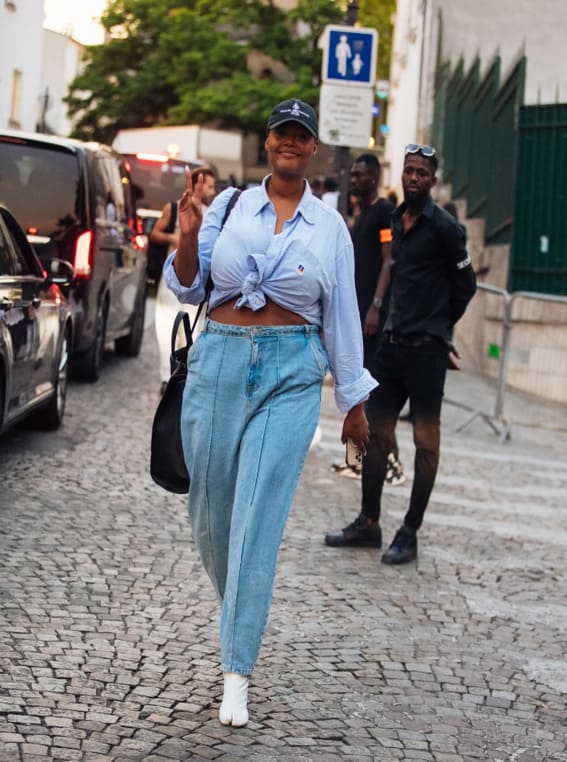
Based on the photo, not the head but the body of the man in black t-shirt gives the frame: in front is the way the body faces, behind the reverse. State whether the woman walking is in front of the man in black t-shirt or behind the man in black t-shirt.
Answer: in front

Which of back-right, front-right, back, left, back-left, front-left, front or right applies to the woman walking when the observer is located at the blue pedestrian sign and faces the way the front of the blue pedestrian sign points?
front

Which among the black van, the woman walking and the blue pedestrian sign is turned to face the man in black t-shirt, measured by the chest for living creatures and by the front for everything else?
the blue pedestrian sign

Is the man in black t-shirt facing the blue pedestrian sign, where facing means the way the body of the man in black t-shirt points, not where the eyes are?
no

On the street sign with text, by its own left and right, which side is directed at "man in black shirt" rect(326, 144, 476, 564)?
front

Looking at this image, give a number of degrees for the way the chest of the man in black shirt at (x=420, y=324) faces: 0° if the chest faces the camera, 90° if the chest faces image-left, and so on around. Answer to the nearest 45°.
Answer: approximately 45°

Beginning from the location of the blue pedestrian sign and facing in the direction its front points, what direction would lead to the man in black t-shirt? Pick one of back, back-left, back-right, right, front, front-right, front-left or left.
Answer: front

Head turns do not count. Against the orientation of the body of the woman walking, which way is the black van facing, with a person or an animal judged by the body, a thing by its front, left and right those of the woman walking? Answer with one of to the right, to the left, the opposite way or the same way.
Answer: the opposite way

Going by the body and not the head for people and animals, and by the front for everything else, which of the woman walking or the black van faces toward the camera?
the woman walking

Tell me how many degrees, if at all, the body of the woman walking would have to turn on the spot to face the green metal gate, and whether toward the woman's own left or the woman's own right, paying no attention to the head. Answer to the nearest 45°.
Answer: approximately 180°

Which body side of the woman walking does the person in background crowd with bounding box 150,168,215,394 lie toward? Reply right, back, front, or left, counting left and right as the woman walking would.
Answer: back

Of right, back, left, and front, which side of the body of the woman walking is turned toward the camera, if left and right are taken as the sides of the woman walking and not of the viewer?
front

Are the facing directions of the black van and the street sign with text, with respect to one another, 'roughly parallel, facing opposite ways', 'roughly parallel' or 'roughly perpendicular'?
roughly parallel, facing opposite ways

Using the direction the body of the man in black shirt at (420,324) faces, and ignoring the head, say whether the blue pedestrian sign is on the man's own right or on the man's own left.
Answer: on the man's own right

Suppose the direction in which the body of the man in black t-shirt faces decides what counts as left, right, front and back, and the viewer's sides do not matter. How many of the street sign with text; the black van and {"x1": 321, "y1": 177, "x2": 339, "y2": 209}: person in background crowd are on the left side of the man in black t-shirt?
0

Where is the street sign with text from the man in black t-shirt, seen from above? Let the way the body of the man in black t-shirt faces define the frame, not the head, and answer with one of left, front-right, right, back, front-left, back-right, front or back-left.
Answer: back-right

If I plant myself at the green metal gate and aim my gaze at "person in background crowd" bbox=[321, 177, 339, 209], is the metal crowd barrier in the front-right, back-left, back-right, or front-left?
back-left

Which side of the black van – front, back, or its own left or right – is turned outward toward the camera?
back

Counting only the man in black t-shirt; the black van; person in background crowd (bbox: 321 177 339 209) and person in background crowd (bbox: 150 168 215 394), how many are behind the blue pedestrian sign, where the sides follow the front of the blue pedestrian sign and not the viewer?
1
